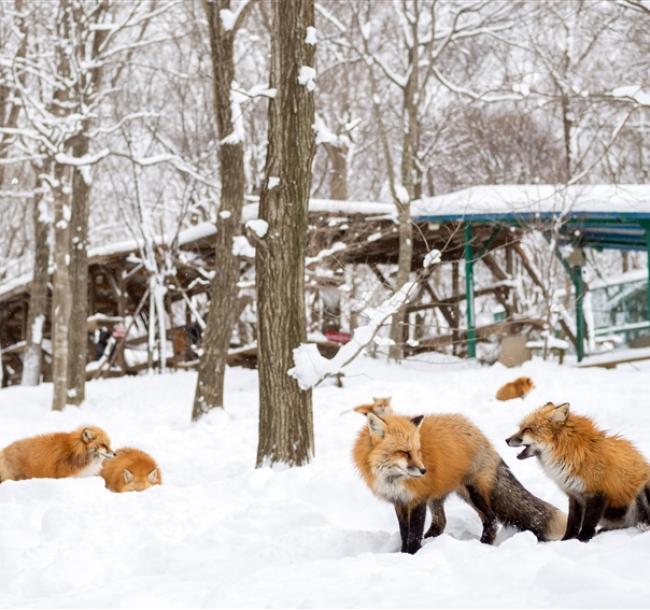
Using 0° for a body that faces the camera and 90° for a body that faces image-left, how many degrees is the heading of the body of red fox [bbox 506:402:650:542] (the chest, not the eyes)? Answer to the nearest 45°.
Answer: approximately 90°

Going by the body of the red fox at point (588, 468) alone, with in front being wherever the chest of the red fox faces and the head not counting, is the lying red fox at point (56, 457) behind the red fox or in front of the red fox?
in front

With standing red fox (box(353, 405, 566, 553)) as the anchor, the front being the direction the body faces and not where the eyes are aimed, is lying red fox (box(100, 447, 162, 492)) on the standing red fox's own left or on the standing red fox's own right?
on the standing red fox's own right

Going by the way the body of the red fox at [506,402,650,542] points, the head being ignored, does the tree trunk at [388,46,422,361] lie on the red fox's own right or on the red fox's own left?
on the red fox's own right

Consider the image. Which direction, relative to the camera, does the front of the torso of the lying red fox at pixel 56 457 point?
to the viewer's right

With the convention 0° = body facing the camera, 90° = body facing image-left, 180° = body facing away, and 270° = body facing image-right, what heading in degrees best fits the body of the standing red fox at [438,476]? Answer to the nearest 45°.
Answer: approximately 45°

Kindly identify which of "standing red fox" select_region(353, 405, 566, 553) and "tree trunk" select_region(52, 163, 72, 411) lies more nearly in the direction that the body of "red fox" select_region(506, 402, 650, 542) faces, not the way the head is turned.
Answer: the standing red fox

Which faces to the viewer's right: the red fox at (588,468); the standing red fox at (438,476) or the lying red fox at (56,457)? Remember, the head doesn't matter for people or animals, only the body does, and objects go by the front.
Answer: the lying red fox

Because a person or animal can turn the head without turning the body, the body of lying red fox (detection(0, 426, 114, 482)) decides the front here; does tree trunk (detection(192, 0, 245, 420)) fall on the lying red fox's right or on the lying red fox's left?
on the lying red fox's left

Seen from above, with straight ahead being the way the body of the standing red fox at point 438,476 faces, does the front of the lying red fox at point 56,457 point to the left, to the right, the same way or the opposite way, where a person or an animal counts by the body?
the opposite way

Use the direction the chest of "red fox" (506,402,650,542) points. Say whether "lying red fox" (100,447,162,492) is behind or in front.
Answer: in front

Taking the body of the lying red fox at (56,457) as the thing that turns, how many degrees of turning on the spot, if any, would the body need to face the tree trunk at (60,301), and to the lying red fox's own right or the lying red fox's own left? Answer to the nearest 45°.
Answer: approximately 90° to the lying red fox's own left

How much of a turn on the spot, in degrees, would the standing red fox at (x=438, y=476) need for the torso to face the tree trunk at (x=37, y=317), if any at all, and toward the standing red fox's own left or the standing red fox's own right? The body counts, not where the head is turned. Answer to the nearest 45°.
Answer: approximately 90° to the standing red fox's own right

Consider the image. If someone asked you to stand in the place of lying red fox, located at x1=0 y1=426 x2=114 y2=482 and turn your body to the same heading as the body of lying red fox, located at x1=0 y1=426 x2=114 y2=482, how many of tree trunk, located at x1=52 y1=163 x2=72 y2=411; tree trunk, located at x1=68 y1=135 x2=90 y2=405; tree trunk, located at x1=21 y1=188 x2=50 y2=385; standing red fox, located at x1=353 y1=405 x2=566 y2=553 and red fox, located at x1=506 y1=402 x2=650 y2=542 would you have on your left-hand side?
3

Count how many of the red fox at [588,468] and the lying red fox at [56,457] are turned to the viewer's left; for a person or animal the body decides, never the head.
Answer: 1
